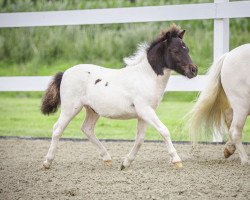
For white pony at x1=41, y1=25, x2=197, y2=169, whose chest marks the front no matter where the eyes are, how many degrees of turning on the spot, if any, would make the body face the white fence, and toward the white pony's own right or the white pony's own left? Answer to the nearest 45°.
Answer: approximately 90° to the white pony's own left

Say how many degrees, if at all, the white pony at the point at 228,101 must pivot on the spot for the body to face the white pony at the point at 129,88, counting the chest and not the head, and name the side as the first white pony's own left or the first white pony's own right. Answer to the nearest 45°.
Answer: approximately 180°

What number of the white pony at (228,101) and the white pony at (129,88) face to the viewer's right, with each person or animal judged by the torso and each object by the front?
2

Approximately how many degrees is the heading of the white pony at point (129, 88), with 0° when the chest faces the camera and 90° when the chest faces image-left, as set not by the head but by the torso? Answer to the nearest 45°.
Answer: approximately 270°

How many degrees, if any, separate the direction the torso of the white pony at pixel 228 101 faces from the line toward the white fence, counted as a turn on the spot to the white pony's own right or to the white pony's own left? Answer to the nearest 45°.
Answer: approximately 135° to the white pony's own left

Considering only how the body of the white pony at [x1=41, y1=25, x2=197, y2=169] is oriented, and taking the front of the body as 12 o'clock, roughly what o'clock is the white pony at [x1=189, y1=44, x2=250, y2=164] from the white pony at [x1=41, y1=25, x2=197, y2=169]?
the white pony at [x1=189, y1=44, x2=250, y2=164] is roughly at 12 o'clock from the white pony at [x1=41, y1=25, x2=197, y2=169].

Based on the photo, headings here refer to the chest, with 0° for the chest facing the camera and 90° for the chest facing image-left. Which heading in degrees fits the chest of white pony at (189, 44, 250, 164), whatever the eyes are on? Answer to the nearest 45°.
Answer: approximately 270°
